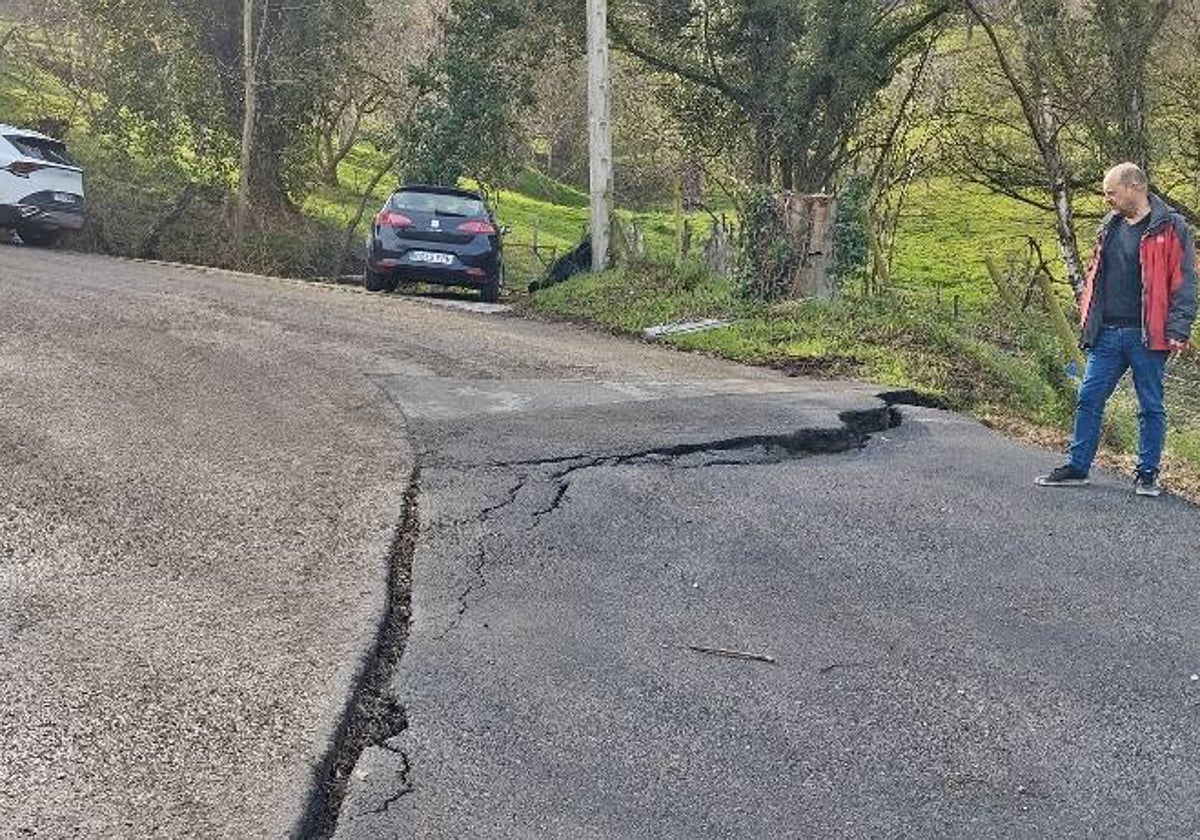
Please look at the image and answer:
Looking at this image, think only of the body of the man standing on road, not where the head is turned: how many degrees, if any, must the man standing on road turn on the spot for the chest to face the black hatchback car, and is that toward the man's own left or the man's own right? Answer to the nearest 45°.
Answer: approximately 90° to the man's own right

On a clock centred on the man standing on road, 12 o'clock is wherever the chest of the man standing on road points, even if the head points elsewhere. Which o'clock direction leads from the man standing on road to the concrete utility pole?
The concrete utility pole is roughly at 3 o'clock from the man standing on road.

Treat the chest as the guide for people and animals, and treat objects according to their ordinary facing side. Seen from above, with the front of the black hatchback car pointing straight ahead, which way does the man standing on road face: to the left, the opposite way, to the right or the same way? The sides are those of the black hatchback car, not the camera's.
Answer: to the left

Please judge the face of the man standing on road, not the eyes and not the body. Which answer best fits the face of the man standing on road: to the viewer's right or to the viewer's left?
to the viewer's left

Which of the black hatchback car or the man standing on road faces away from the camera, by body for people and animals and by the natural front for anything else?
the black hatchback car

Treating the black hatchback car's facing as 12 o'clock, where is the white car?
The white car is roughly at 10 o'clock from the black hatchback car.

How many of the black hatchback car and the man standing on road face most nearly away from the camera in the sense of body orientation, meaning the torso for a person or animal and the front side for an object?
1

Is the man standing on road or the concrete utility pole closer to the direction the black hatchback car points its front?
the concrete utility pole

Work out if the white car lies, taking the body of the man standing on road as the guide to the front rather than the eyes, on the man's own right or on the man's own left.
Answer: on the man's own right

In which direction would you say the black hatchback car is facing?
away from the camera

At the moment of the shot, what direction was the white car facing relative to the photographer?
facing away from the viewer and to the left of the viewer

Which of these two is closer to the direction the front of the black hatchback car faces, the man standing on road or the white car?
the white car
